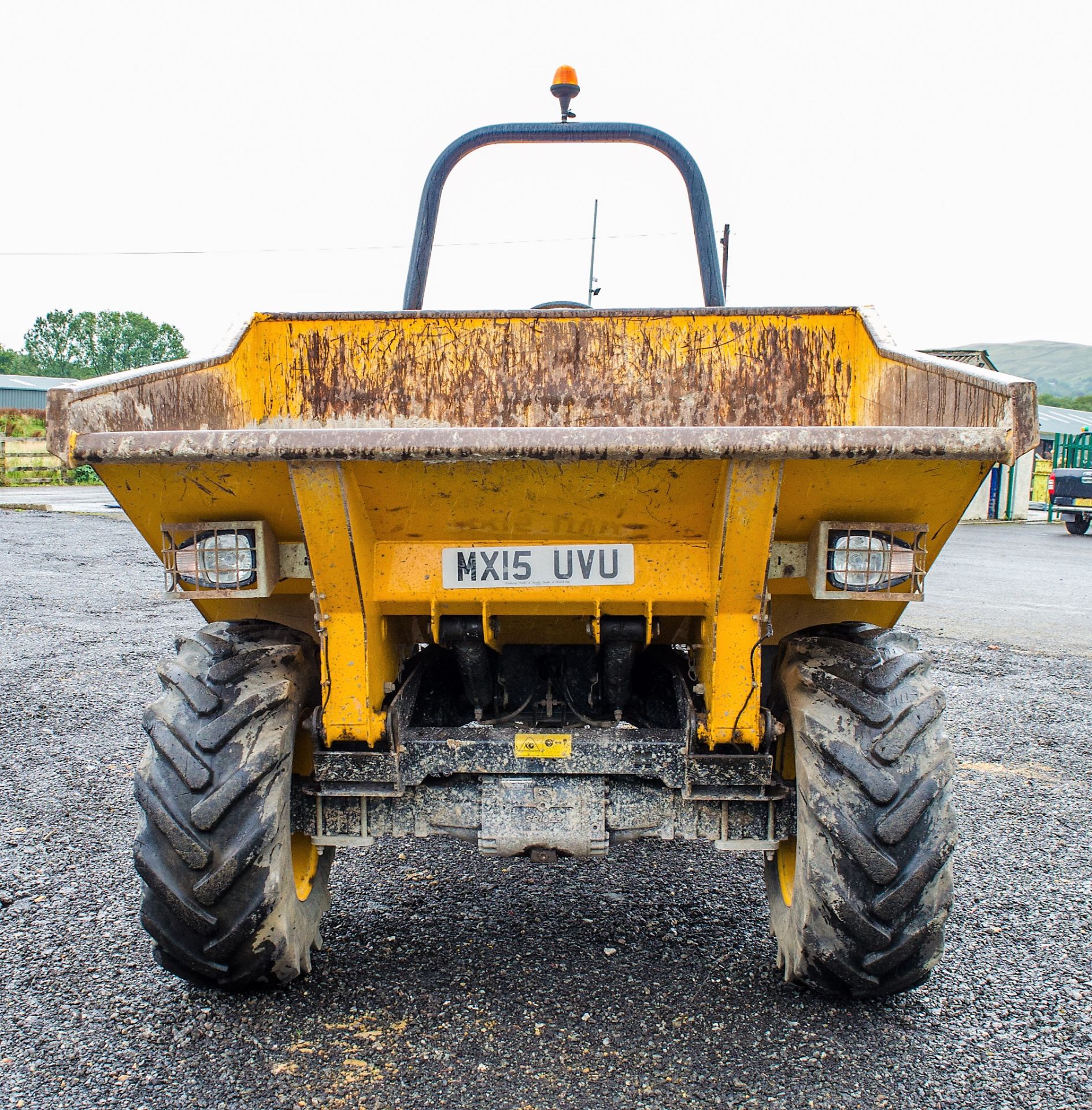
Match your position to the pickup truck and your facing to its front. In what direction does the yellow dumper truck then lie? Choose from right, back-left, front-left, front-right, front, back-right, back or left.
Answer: back

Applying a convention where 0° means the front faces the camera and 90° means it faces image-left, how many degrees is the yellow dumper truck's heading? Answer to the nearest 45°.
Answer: approximately 0°

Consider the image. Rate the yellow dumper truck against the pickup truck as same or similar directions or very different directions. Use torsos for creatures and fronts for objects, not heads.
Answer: very different directions

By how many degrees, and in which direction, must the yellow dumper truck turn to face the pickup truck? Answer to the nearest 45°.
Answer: approximately 135° to its left

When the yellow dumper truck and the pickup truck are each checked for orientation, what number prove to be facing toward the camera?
1

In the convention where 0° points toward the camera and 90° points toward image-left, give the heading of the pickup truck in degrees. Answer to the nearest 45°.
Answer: approximately 180°
